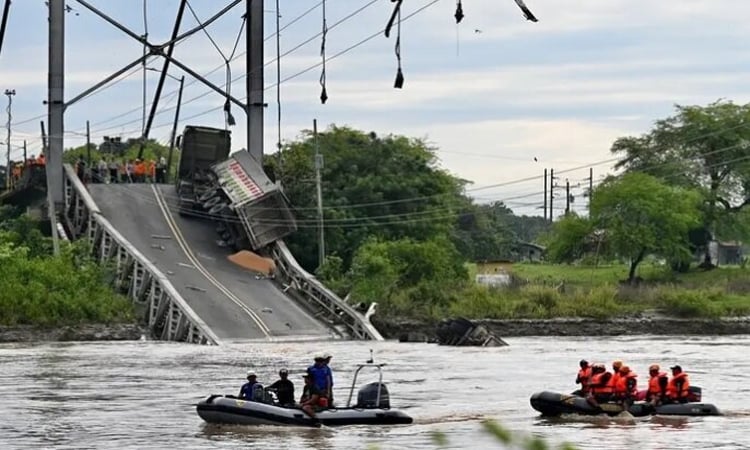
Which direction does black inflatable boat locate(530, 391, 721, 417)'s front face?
to the viewer's left

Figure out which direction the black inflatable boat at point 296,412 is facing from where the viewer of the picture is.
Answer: facing to the left of the viewer

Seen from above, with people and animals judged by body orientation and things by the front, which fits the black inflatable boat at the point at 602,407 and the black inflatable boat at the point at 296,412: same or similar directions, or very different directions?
same or similar directions

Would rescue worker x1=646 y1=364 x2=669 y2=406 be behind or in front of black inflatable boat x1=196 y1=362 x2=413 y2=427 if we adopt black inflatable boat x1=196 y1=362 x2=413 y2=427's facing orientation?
behind

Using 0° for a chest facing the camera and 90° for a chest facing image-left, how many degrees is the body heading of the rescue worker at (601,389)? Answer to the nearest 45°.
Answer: approximately 90°

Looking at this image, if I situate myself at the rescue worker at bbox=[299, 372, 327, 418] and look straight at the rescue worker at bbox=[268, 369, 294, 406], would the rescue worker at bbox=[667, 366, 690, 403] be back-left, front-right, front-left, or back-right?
back-right

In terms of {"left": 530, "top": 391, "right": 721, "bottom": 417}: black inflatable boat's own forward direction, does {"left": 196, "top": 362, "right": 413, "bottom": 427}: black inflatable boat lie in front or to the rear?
in front
